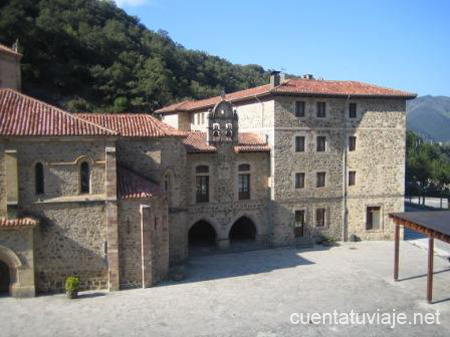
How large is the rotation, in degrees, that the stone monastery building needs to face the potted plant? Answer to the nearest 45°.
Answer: approximately 45° to its right

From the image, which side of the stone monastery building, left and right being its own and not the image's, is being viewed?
front
